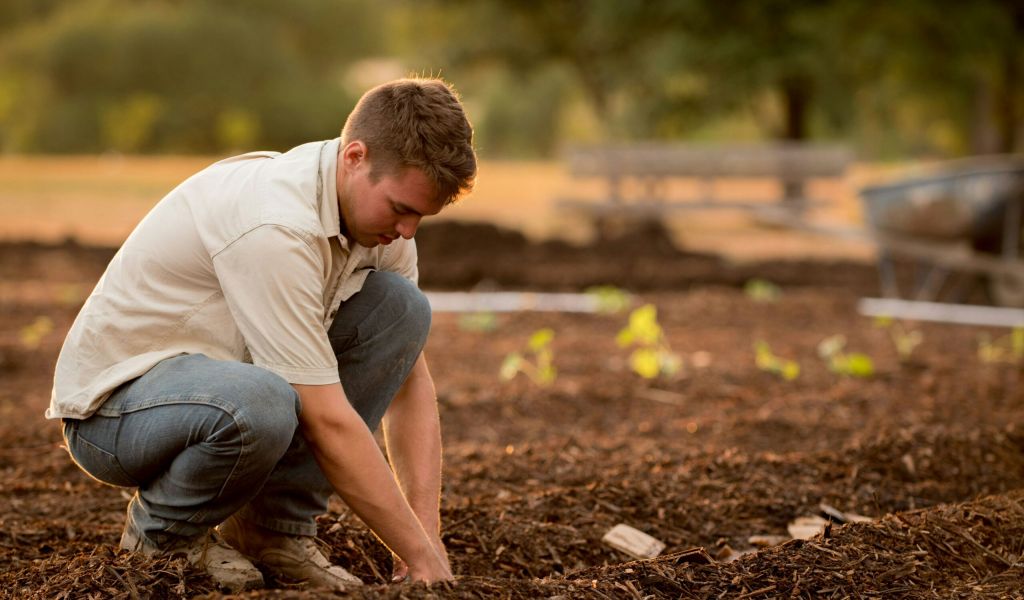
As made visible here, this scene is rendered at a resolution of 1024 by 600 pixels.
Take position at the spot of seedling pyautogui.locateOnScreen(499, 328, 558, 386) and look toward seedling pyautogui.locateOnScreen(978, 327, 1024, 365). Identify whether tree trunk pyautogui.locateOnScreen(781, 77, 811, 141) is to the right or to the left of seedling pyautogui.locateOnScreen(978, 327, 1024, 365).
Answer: left

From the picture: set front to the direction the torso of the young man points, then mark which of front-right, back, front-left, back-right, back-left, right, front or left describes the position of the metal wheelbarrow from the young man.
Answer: left

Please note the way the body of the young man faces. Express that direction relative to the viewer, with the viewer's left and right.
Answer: facing the viewer and to the right of the viewer

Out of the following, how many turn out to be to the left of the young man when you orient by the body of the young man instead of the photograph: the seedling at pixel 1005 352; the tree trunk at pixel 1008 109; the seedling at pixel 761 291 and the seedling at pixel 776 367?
4

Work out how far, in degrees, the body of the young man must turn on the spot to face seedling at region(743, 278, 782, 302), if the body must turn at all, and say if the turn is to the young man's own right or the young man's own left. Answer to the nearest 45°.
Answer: approximately 90° to the young man's own left

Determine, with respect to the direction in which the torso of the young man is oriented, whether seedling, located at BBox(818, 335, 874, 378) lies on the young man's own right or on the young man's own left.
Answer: on the young man's own left

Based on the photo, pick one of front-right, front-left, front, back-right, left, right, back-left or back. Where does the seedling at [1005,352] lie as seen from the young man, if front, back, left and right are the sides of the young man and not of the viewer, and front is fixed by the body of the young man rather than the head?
left

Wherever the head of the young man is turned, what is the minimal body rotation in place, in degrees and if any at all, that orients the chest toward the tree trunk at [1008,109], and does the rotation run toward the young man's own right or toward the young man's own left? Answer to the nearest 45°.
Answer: approximately 90° to the young man's own left

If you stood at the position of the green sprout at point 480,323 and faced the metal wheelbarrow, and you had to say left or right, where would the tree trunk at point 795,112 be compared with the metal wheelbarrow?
left

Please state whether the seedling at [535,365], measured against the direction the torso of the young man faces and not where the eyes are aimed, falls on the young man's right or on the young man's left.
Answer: on the young man's left

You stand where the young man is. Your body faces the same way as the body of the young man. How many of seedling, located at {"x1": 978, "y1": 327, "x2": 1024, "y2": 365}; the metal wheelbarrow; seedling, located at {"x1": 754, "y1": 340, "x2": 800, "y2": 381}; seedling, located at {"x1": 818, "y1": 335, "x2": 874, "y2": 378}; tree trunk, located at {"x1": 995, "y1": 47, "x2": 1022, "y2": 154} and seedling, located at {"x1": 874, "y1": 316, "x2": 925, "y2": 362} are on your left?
6
